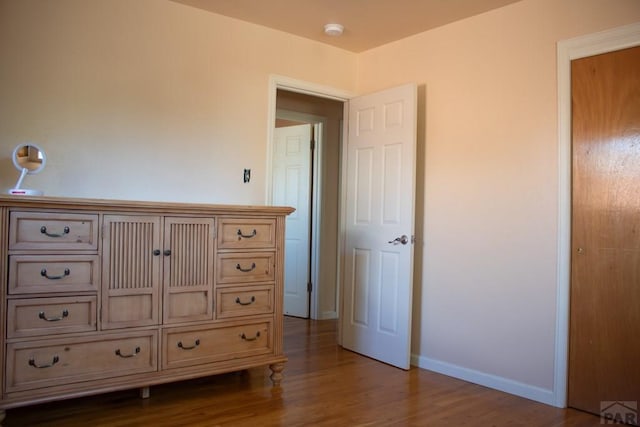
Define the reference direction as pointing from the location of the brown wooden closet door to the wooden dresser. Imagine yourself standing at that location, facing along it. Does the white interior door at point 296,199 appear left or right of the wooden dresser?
right

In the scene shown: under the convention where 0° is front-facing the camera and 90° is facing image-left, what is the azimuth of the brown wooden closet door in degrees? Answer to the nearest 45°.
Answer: approximately 45°

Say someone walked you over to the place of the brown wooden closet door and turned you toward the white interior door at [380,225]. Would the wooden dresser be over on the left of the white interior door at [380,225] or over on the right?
left

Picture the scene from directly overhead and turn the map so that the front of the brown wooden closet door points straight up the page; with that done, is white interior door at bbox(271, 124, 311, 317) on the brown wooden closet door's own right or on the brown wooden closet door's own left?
on the brown wooden closet door's own right

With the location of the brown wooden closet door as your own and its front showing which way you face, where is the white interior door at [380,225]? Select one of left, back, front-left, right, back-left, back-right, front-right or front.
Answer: front-right

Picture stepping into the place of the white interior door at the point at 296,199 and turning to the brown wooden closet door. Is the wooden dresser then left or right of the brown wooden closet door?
right

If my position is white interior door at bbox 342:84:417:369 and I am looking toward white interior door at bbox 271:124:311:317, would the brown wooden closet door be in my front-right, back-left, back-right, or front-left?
back-right

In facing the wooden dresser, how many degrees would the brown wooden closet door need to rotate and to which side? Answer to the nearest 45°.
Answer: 0° — it already faces it
